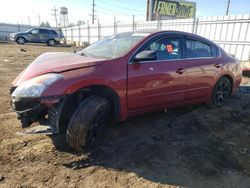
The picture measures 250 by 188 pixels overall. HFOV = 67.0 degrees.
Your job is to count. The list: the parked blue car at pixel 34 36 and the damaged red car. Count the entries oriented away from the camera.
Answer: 0

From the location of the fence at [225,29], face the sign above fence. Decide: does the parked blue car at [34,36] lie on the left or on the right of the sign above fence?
left

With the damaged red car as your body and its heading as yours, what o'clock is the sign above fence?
The sign above fence is roughly at 5 o'clock from the damaged red car.

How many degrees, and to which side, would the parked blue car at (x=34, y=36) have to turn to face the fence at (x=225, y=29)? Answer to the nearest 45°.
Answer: approximately 135° to its left

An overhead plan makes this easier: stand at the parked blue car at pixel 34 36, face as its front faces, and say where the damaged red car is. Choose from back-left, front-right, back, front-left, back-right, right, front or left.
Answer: left

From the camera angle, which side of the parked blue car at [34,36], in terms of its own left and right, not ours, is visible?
left

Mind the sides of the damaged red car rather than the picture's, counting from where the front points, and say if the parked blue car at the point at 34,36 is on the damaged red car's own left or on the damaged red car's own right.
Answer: on the damaged red car's own right

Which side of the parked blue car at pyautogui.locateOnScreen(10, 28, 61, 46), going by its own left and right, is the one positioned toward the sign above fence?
back
